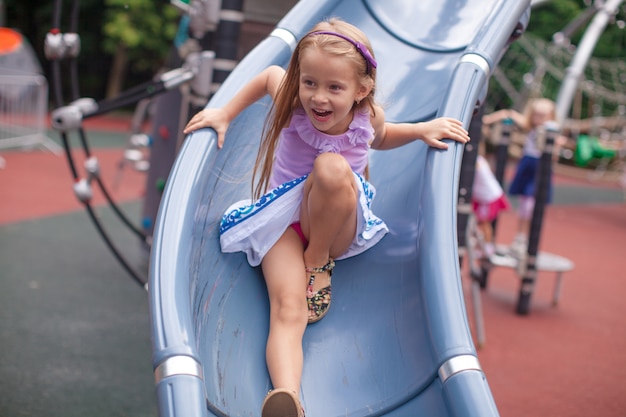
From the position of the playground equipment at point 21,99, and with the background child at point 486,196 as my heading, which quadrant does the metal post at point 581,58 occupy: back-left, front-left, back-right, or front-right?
front-left

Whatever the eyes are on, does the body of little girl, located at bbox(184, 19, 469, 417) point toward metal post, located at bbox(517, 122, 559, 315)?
no

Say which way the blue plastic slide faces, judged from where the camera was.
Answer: facing the viewer

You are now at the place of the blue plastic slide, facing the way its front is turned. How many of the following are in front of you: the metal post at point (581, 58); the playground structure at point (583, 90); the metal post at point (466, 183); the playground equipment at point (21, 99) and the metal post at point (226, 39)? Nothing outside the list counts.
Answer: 0

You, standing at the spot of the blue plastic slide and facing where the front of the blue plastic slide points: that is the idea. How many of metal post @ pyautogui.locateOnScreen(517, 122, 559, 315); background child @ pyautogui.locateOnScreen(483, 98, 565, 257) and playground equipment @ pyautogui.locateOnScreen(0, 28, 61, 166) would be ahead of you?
0

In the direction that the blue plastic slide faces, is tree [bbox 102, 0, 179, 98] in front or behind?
behind

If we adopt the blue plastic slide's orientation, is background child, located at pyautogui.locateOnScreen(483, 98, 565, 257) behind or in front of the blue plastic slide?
behind

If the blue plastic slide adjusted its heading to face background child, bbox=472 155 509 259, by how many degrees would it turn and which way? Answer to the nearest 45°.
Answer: approximately 180°

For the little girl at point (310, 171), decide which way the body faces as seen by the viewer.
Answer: toward the camera

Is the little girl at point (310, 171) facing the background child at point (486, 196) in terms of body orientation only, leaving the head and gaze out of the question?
no

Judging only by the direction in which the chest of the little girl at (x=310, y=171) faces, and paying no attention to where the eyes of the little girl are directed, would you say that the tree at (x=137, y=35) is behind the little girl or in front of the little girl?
behind

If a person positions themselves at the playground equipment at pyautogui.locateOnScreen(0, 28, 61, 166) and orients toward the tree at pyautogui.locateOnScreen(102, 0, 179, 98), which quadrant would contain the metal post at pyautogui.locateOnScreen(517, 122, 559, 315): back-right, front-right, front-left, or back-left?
back-right

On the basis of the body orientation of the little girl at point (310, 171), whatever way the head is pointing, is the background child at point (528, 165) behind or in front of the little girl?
behind

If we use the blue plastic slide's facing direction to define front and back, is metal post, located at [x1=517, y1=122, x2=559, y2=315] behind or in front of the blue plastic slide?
behind

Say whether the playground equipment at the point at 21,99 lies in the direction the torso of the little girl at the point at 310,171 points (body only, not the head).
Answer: no

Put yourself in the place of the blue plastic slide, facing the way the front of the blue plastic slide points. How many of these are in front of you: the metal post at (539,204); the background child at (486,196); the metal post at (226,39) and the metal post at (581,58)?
0

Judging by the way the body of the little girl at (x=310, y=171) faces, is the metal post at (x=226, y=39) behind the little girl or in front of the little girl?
behind
